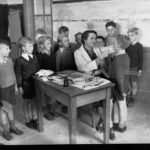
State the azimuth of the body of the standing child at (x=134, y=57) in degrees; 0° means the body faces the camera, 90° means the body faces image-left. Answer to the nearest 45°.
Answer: approximately 45°

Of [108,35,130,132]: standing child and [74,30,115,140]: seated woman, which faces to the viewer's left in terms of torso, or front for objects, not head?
the standing child

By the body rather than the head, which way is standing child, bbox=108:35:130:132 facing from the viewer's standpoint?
to the viewer's left
